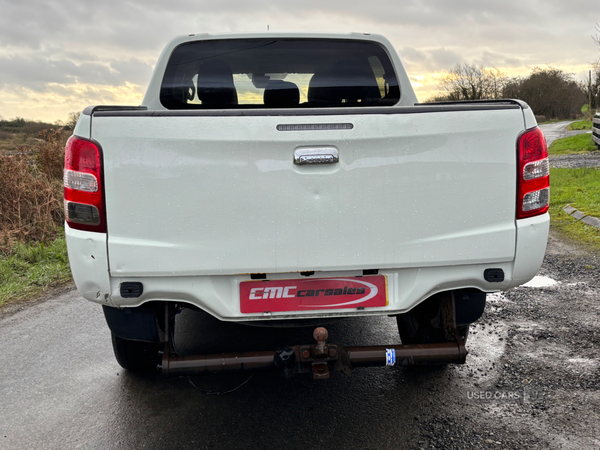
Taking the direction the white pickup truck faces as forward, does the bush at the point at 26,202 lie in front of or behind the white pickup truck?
in front

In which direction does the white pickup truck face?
away from the camera
